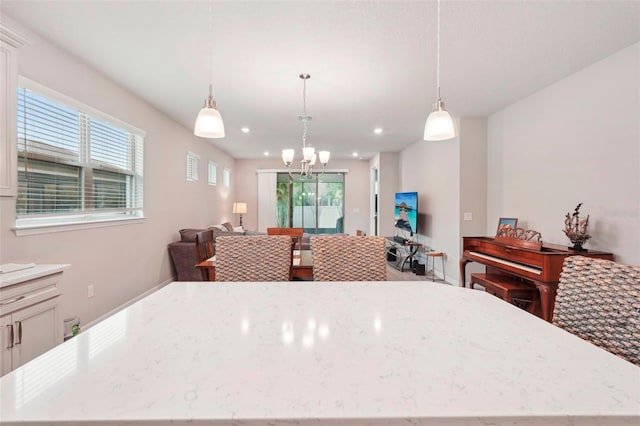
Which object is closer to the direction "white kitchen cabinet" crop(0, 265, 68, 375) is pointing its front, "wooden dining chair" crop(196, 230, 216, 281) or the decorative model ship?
the decorative model ship

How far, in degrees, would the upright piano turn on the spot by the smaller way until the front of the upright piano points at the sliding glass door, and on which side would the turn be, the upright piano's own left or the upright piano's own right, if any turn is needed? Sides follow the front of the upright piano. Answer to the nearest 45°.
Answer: approximately 90° to the upright piano's own right

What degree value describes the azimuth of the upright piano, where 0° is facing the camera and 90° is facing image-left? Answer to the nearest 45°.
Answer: approximately 45°

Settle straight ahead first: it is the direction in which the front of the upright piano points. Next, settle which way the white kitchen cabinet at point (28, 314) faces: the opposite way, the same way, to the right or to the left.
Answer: the opposite way

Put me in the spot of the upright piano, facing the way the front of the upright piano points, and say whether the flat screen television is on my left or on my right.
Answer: on my right
